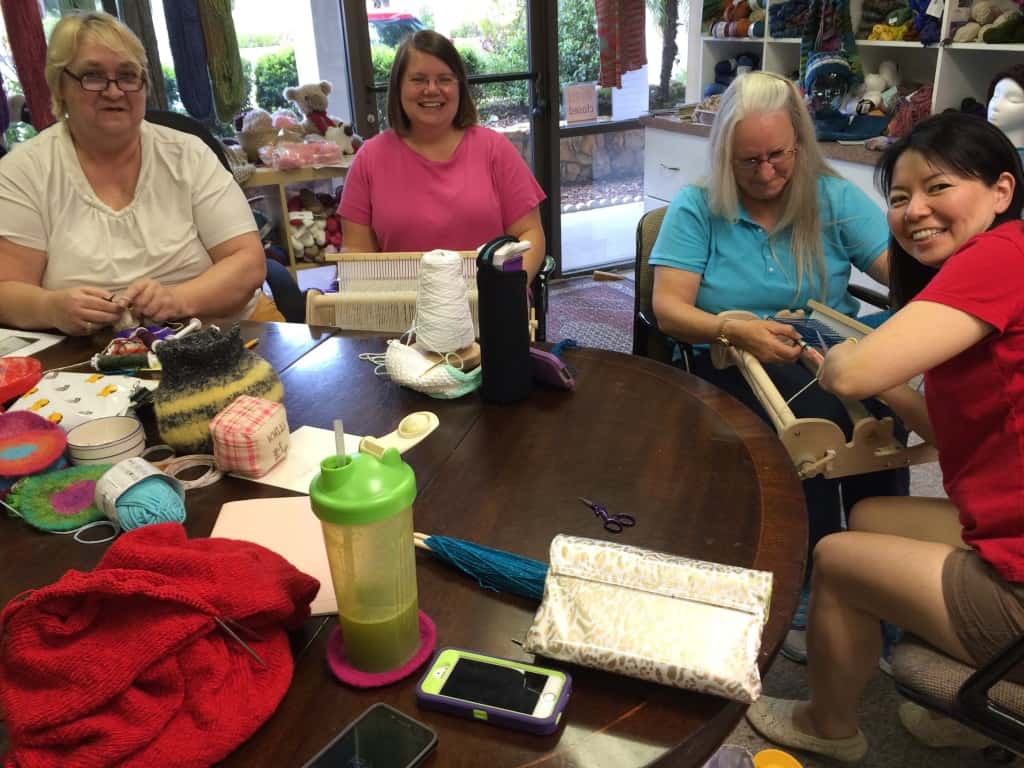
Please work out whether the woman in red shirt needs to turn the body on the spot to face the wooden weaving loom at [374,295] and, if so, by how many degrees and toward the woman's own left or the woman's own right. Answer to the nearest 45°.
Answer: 0° — they already face it

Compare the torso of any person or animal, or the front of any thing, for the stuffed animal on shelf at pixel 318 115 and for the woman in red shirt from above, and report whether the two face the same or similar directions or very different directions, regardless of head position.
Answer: very different directions

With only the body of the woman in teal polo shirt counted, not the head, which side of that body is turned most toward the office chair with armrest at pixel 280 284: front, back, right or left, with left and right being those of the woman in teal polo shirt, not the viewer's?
right

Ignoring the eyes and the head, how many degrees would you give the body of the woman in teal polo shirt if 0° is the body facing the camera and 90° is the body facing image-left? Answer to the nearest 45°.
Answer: approximately 0°

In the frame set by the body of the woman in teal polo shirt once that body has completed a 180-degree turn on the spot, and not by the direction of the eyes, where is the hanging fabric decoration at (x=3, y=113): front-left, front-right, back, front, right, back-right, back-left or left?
left

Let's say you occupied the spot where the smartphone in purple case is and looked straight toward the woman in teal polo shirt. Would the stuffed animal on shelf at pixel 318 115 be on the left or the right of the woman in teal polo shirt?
left

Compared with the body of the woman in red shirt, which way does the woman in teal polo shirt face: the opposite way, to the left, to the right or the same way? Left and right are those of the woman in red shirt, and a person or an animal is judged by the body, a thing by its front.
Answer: to the left

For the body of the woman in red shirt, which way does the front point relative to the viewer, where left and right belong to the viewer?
facing to the left of the viewer

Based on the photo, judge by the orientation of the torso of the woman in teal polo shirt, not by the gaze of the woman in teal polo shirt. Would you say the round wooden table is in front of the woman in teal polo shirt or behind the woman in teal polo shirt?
in front
